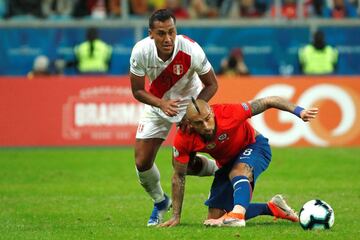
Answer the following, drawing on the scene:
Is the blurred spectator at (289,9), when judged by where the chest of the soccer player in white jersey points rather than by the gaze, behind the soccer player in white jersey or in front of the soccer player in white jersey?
behind

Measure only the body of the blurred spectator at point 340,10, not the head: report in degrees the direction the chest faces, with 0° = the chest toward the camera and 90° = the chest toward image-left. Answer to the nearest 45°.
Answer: approximately 0°

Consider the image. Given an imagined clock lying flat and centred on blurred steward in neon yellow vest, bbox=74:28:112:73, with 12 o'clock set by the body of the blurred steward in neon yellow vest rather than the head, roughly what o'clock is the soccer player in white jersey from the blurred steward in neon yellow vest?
The soccer player in white jersey is roughly at 6 o'clock from the blurred steward in neon yellow vest.

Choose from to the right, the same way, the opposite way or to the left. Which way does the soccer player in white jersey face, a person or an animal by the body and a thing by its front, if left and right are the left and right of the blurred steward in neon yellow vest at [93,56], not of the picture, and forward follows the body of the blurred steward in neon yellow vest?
the opposite way

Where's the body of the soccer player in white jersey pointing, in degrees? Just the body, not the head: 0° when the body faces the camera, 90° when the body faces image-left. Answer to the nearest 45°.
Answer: approximately 0°

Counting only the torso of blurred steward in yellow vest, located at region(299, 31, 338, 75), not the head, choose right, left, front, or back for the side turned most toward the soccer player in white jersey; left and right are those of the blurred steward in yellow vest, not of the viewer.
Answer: back

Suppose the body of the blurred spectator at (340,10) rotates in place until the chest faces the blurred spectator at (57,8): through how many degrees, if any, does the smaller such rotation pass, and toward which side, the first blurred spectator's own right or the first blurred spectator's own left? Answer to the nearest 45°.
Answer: approximately 90° to the first blurred spectator's own right

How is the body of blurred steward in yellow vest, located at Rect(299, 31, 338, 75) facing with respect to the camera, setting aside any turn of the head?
away from the camera

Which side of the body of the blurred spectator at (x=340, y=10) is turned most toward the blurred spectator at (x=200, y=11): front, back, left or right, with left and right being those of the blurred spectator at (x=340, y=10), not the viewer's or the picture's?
right

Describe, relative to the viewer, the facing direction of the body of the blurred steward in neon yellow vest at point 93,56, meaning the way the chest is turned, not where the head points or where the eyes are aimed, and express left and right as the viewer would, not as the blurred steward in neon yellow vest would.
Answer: facing away from the viewer
